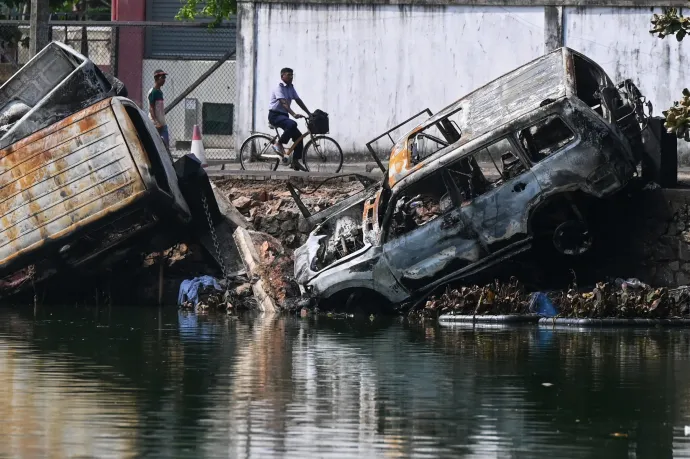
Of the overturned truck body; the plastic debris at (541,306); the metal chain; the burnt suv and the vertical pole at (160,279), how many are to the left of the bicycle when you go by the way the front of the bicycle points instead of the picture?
0

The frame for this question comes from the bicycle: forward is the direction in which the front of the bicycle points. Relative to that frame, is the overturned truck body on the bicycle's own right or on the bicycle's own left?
on the bicycle's own right

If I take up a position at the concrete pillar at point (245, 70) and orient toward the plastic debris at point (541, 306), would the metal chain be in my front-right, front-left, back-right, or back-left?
front-right

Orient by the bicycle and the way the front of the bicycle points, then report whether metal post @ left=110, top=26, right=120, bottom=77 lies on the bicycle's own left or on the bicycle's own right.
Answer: on the bicycle's own left

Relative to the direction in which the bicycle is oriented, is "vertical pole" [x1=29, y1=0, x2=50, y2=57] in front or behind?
behind

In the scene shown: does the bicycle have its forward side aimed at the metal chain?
no

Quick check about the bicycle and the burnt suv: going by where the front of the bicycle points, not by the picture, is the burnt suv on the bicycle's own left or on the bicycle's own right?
on the bicycle's own right

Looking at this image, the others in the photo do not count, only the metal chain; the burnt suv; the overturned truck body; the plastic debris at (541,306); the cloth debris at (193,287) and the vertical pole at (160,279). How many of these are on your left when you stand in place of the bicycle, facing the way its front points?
0

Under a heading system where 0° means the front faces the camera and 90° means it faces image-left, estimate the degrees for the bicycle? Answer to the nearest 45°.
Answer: approximately 270°

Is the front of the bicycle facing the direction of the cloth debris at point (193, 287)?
no

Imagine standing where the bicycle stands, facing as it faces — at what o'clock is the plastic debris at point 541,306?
The plastic debris is roughly at 2 o'clock from the bicycle.

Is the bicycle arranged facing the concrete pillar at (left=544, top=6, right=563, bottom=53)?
yes

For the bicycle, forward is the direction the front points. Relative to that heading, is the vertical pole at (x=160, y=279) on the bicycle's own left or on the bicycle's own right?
on the bicycle's own right

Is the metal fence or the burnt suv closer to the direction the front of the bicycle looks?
the burnt suv
